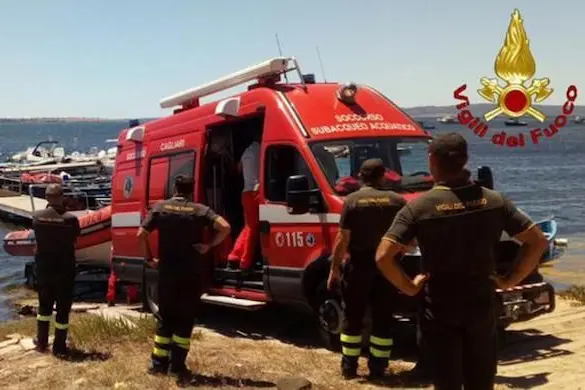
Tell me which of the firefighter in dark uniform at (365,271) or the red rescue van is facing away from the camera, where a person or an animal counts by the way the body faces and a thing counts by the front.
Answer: the firefighter in dark uniform

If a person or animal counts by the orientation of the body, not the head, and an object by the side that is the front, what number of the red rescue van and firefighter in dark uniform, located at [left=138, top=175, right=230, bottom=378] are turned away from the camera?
1

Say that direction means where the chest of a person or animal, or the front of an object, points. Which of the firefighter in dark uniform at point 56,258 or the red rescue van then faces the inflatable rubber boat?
the firefighter in dark uniform

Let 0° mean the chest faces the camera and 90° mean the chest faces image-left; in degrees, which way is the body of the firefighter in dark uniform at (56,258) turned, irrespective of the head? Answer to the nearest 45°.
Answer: approximately 180°

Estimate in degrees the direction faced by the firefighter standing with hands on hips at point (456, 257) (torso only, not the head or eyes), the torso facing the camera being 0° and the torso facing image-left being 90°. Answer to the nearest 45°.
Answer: approximately 180°

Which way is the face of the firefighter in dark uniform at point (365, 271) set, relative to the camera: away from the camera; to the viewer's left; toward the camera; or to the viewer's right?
away from the camera

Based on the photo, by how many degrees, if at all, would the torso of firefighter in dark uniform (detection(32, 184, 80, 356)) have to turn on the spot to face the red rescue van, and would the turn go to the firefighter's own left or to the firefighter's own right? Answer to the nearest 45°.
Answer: approximately 90° to the firefighter's own right

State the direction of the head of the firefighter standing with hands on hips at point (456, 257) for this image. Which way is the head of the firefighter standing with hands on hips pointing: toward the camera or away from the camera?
away from the camera

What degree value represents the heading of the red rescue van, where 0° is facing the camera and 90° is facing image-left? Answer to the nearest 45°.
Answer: approximately 315°

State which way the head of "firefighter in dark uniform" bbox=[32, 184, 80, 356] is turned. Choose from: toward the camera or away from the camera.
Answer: away from the camera

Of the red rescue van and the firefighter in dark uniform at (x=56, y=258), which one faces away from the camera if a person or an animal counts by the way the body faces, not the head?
the firefighter in dark uniform

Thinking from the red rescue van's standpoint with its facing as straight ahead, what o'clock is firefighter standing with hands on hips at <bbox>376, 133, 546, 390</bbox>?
The firefighter standing with hands on hips is roughly at 1 o'clock from the red rescue van.

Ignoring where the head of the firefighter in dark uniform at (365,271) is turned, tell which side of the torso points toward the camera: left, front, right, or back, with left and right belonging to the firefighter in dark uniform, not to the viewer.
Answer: back
